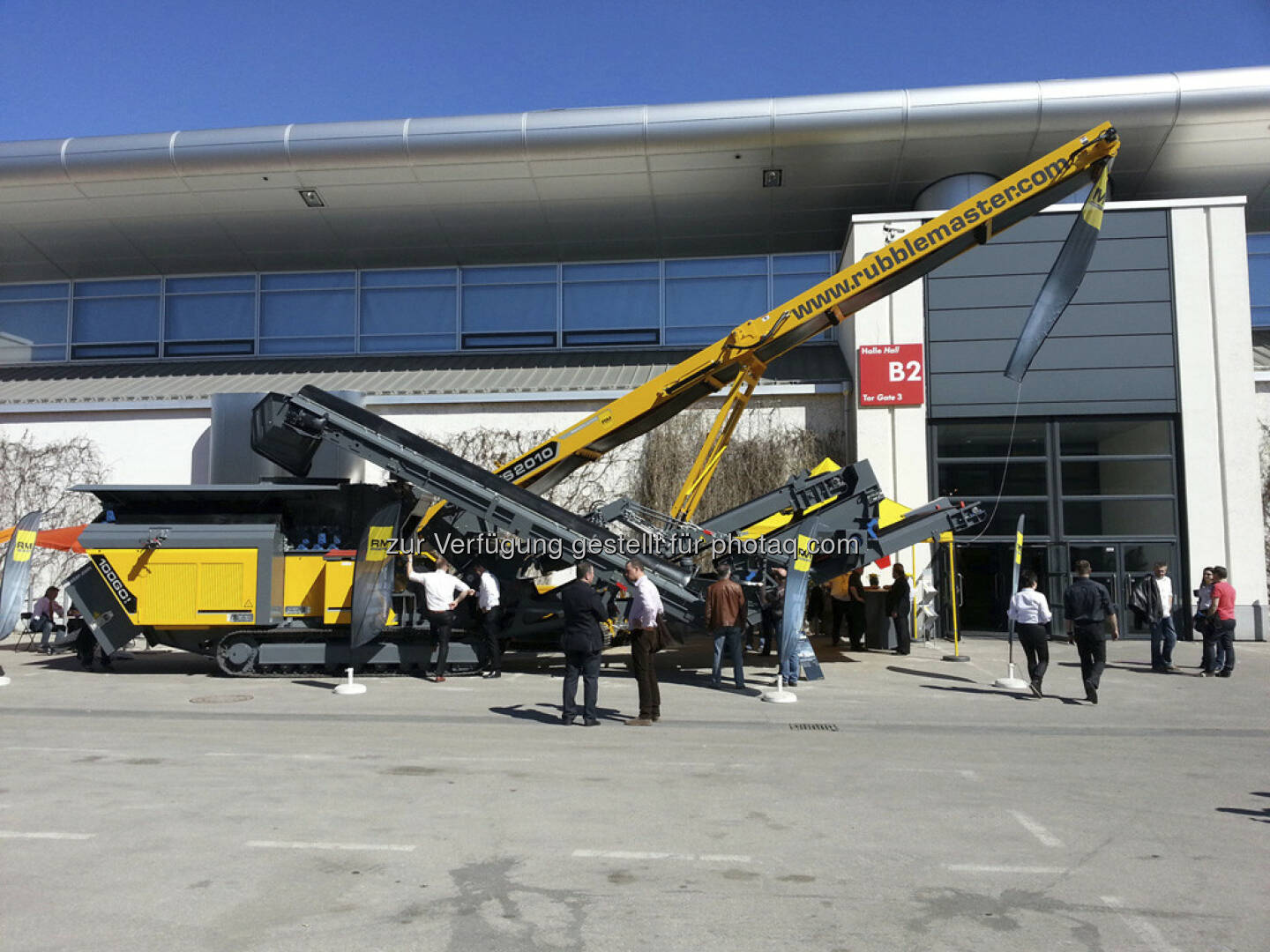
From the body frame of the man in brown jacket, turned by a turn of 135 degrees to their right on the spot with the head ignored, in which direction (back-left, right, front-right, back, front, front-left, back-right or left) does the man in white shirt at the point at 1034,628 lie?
front-left

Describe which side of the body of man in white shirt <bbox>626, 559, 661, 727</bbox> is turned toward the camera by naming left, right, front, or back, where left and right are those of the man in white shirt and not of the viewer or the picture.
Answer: left

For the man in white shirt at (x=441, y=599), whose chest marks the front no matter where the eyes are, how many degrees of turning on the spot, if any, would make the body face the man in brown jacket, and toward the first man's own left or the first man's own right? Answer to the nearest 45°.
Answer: approximately 135° to the first man's own right

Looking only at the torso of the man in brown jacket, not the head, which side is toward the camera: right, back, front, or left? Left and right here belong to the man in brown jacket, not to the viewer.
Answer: back

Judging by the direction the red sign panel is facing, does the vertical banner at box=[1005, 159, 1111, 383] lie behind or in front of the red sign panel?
in front

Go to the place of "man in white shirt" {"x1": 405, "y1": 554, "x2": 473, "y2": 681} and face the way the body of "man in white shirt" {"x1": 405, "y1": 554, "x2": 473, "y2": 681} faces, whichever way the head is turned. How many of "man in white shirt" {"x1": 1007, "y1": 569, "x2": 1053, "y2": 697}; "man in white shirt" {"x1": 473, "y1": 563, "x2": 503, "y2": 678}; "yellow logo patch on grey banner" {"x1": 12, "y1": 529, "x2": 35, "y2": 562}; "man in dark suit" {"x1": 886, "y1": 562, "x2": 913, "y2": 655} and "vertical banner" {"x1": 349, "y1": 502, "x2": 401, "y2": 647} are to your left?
2

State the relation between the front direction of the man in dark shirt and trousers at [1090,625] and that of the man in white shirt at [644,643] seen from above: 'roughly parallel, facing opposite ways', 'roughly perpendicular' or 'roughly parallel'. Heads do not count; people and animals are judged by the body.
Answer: roughly perpendicular

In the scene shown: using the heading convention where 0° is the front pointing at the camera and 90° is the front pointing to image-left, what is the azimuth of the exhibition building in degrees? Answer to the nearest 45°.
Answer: approximately 0°

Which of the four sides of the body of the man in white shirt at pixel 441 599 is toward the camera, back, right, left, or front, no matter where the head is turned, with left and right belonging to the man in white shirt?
back

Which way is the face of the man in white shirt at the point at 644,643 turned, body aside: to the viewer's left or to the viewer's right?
to the viewer's left
